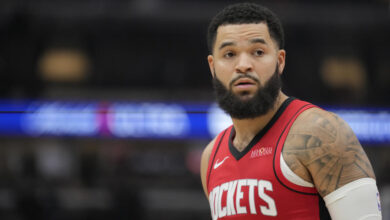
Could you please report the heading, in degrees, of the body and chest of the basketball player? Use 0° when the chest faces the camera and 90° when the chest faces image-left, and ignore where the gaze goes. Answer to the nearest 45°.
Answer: approximately 45°
